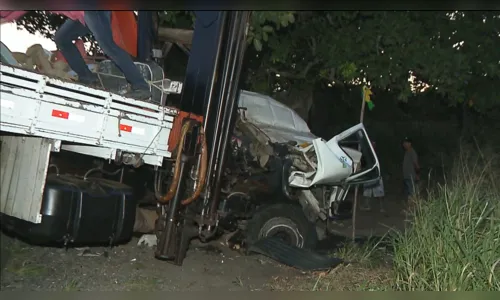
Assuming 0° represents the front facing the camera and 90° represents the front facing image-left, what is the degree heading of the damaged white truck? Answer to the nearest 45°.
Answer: approximately 270°

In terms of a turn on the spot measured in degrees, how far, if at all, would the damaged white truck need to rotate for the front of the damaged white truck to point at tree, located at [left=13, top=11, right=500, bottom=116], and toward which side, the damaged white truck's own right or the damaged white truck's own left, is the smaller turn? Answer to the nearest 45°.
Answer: approximately 45° to the damaged white truck's own left

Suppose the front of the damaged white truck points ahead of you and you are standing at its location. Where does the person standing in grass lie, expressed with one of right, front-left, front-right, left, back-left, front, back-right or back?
front-left
